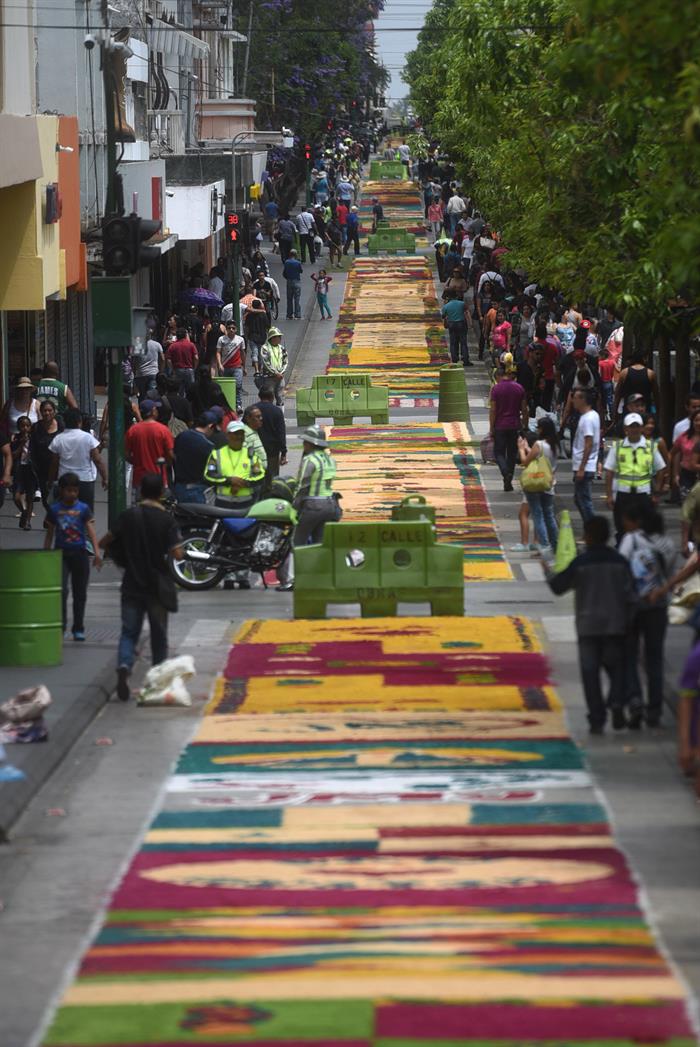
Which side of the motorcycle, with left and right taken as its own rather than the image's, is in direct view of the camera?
right

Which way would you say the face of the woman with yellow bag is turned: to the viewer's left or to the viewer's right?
to the viewer's left

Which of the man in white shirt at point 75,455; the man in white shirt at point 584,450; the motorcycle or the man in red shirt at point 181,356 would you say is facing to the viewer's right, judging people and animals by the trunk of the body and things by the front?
the motorcycle

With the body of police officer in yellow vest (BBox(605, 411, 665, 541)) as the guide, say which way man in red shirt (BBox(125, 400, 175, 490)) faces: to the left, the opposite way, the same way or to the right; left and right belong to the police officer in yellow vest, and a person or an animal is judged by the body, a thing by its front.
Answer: the opposite way

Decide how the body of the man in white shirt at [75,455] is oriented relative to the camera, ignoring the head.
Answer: away from the camera

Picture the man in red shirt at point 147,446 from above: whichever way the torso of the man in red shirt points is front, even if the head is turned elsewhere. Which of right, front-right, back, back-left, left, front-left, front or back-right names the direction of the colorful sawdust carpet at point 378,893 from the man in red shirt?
back

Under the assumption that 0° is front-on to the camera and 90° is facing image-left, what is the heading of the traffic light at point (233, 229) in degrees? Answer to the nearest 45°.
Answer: approximately 0°

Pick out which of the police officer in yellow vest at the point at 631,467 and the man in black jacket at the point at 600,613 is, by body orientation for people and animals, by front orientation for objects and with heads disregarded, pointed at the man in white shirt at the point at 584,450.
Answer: the man in black jacket

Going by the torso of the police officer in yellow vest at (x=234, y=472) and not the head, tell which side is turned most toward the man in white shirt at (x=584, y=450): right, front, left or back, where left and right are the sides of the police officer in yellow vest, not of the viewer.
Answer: left

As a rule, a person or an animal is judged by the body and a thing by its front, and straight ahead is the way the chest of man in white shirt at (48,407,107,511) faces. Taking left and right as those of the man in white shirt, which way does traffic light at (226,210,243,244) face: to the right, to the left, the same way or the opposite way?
the opposite way

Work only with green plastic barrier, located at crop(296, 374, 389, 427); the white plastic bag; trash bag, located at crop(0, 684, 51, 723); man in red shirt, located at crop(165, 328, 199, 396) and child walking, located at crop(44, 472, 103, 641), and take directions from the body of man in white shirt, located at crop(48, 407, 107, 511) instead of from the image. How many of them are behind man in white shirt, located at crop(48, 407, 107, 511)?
3

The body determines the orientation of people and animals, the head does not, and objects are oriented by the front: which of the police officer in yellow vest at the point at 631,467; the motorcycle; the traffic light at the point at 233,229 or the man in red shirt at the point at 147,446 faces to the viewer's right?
the motorcycle

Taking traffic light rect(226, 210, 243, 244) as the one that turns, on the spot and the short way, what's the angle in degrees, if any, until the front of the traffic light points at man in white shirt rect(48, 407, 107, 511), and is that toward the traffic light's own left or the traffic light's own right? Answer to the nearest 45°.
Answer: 0° — it already faces them
